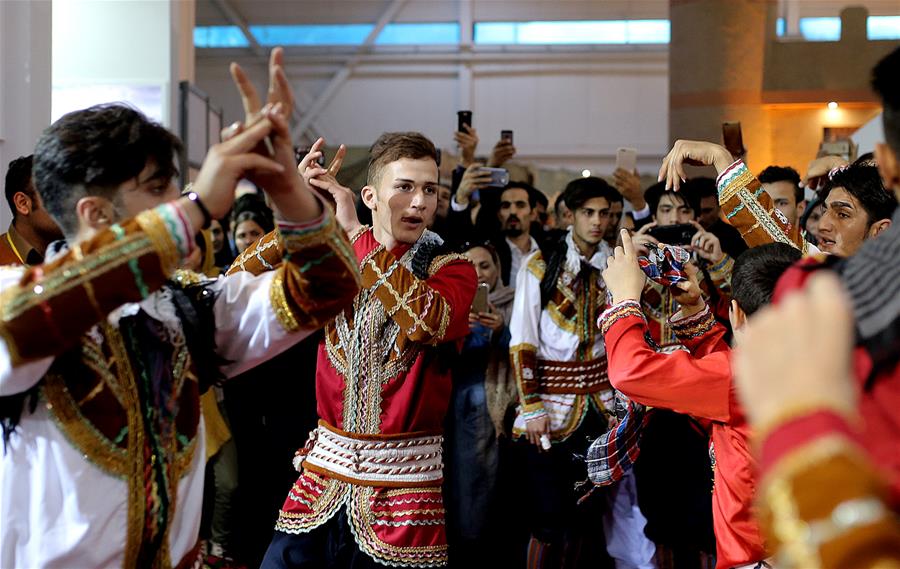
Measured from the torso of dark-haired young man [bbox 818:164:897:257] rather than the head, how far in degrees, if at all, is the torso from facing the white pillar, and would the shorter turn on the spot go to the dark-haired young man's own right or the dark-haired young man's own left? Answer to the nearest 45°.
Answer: approximately 45° to the dark-haired young man's own right

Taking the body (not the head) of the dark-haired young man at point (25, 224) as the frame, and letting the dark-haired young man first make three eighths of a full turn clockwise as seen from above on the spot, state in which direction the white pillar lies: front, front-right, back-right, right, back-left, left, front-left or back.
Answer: back-right

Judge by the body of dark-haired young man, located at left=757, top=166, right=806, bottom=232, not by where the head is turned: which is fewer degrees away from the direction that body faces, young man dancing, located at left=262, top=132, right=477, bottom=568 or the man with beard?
the young man dancing

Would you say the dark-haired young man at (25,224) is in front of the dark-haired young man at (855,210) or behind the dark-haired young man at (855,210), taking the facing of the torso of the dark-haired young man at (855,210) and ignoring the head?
in front

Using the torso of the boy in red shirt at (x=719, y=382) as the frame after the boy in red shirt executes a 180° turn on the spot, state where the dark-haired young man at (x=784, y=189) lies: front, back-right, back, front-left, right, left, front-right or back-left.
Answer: back-left

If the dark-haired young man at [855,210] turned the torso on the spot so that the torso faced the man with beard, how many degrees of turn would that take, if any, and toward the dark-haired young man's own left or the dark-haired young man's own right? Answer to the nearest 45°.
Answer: approximately 90° to the dark-haired young man's own right

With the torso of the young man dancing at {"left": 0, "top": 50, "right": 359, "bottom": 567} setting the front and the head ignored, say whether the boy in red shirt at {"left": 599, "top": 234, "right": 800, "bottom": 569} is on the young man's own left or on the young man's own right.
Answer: on the young man's own left

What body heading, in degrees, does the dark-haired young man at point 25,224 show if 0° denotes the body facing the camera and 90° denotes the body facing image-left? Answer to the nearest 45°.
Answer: approximately 270°

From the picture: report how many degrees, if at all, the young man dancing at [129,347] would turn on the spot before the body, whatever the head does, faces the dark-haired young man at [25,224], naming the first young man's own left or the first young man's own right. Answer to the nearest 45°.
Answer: approximately 135° to the first young man's own left
